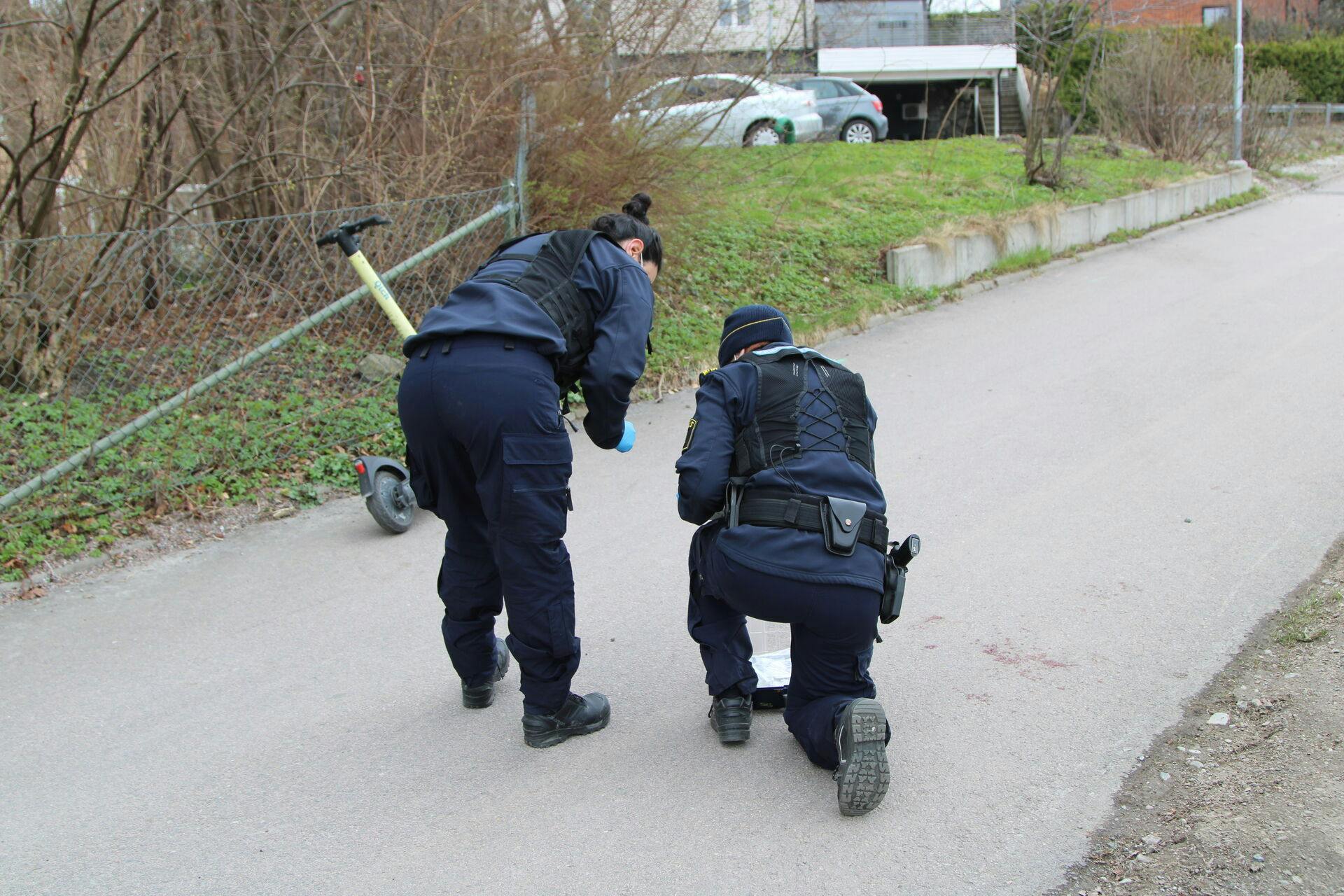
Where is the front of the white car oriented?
to the viewer's left

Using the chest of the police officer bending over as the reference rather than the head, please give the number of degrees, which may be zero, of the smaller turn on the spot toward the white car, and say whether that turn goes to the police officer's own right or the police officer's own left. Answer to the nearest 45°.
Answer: approximately 45° to the police officer's own left

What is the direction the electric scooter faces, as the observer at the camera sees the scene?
facing away from the viewer and to the right of the viewer

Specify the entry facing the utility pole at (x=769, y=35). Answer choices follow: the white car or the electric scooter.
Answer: the electric scooter

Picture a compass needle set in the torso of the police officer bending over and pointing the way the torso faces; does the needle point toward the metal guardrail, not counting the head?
yes

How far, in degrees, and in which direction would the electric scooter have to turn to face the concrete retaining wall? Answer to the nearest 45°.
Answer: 0° — it already faces it

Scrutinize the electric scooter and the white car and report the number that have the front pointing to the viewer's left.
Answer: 1

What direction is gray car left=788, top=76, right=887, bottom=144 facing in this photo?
to the viewer's left

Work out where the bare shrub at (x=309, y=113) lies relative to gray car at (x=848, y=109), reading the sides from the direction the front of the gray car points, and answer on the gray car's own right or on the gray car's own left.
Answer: on the gray car's own left
